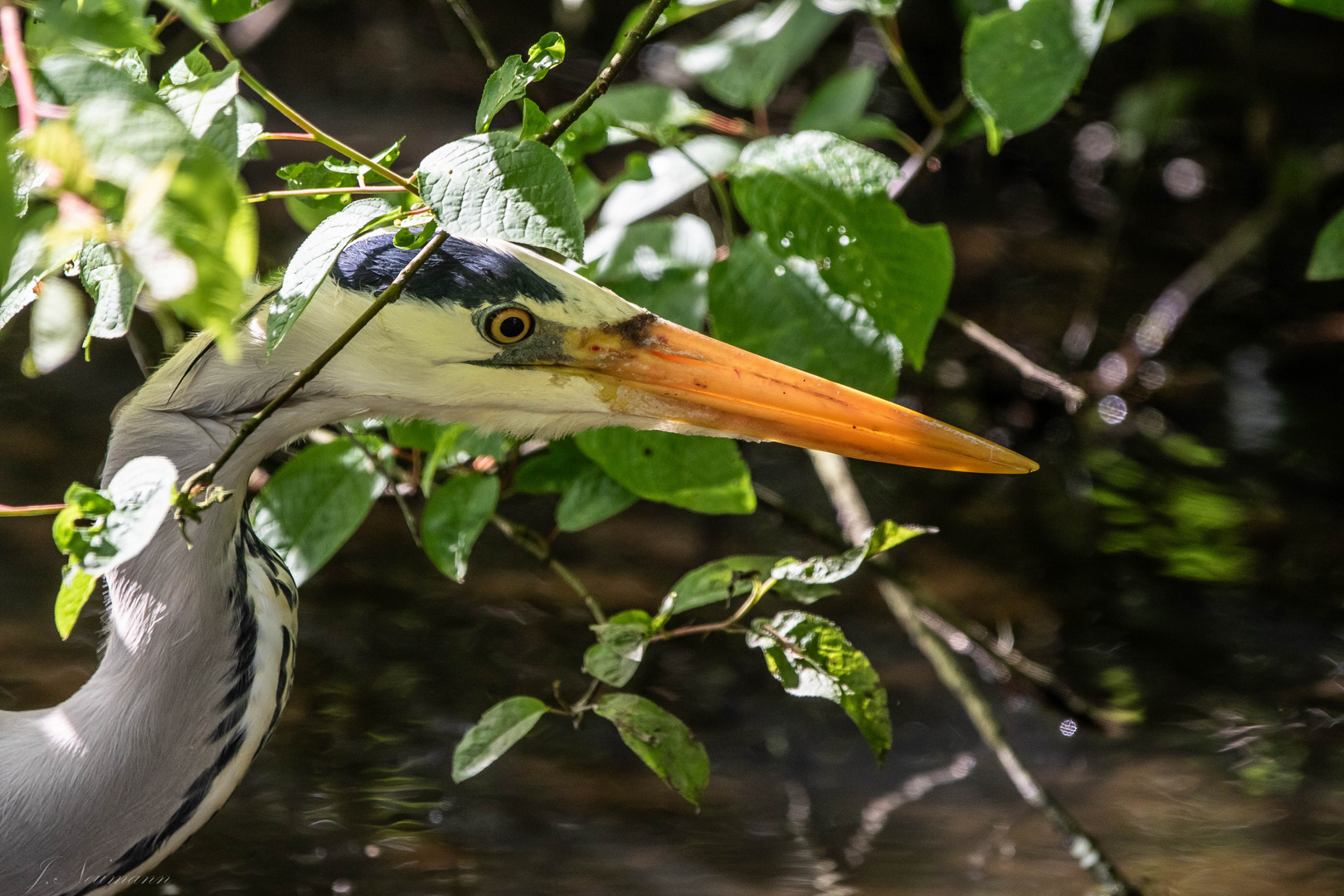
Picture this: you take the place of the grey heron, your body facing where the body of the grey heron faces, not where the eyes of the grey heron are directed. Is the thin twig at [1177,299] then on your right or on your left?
on your left

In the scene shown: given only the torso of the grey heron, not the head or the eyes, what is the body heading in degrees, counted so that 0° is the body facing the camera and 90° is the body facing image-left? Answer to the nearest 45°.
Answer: approximately 270°

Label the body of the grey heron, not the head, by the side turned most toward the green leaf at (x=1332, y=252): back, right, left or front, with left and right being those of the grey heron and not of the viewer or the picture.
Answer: front
